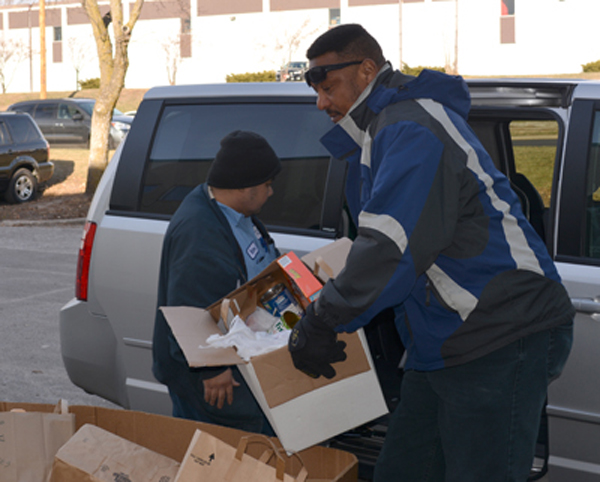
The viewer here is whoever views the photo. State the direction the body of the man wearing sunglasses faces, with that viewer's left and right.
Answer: facing to the left of the viewer

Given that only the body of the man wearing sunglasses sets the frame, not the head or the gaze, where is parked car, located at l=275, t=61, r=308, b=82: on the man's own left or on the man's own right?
on the man's own right

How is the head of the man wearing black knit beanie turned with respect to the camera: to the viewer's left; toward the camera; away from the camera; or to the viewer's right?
to the viewer's right

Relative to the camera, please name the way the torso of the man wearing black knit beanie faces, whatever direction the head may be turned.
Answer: to the viewer's right

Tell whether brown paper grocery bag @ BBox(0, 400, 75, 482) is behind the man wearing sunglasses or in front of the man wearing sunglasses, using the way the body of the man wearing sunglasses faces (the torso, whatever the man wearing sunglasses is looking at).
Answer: in front

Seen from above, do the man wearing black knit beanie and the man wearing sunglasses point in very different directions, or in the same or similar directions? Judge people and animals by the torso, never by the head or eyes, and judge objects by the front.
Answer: very different directions

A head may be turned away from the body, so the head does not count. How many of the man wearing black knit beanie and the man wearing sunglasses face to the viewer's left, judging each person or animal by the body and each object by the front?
1
